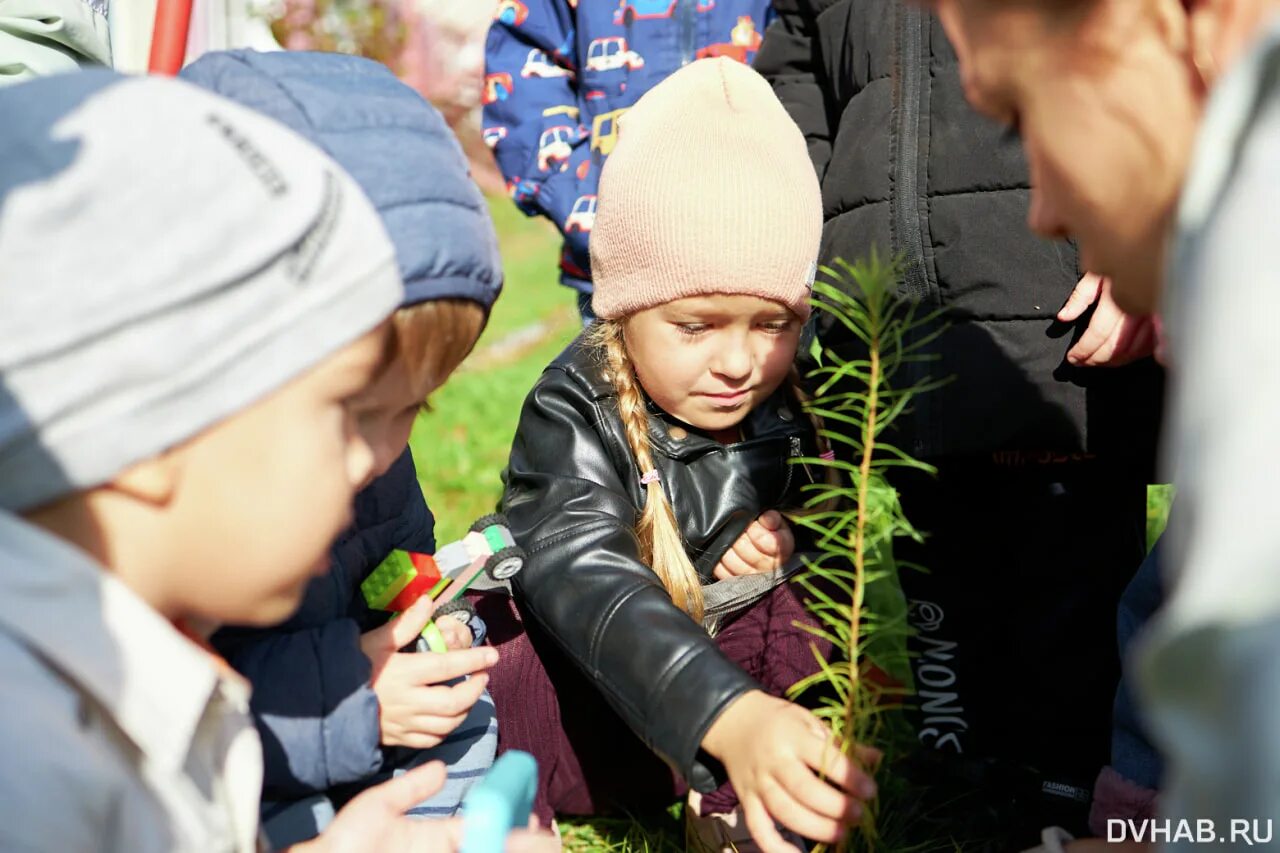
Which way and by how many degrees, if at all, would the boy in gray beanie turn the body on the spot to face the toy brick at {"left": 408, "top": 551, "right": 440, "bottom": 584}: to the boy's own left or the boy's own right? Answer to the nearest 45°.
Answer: approximately 45° to the boy's own left

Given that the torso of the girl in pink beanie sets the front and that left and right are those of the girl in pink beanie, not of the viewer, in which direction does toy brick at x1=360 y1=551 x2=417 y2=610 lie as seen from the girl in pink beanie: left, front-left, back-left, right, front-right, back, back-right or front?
right

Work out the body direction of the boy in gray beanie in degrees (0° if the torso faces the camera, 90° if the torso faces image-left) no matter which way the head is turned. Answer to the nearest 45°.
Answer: approximately 270°

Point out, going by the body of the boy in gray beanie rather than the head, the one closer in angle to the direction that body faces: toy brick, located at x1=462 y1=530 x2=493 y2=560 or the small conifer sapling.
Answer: the small conifer sapling

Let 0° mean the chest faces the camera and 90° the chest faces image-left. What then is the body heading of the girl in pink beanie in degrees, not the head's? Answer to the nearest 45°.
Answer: approximately 315°

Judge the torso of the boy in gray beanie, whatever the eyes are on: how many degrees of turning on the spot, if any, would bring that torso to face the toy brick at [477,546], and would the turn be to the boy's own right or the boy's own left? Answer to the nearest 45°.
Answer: approximately 45° to the boy's own left

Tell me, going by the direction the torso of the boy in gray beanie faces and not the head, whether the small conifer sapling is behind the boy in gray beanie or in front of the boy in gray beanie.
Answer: in front

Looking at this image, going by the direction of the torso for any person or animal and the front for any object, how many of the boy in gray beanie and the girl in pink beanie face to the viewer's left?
0

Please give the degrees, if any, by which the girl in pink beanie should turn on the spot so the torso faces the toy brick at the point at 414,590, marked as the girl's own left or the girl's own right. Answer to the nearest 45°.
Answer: approximately 90° to the girl's own right

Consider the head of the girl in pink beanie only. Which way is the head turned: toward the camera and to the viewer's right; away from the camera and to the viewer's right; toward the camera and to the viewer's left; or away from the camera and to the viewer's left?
toward the camera and to the viewer's right

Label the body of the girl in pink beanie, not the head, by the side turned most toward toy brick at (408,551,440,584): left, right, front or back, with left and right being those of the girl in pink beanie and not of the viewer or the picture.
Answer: right

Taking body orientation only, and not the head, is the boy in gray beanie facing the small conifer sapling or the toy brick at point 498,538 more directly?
the small conifer sapling
